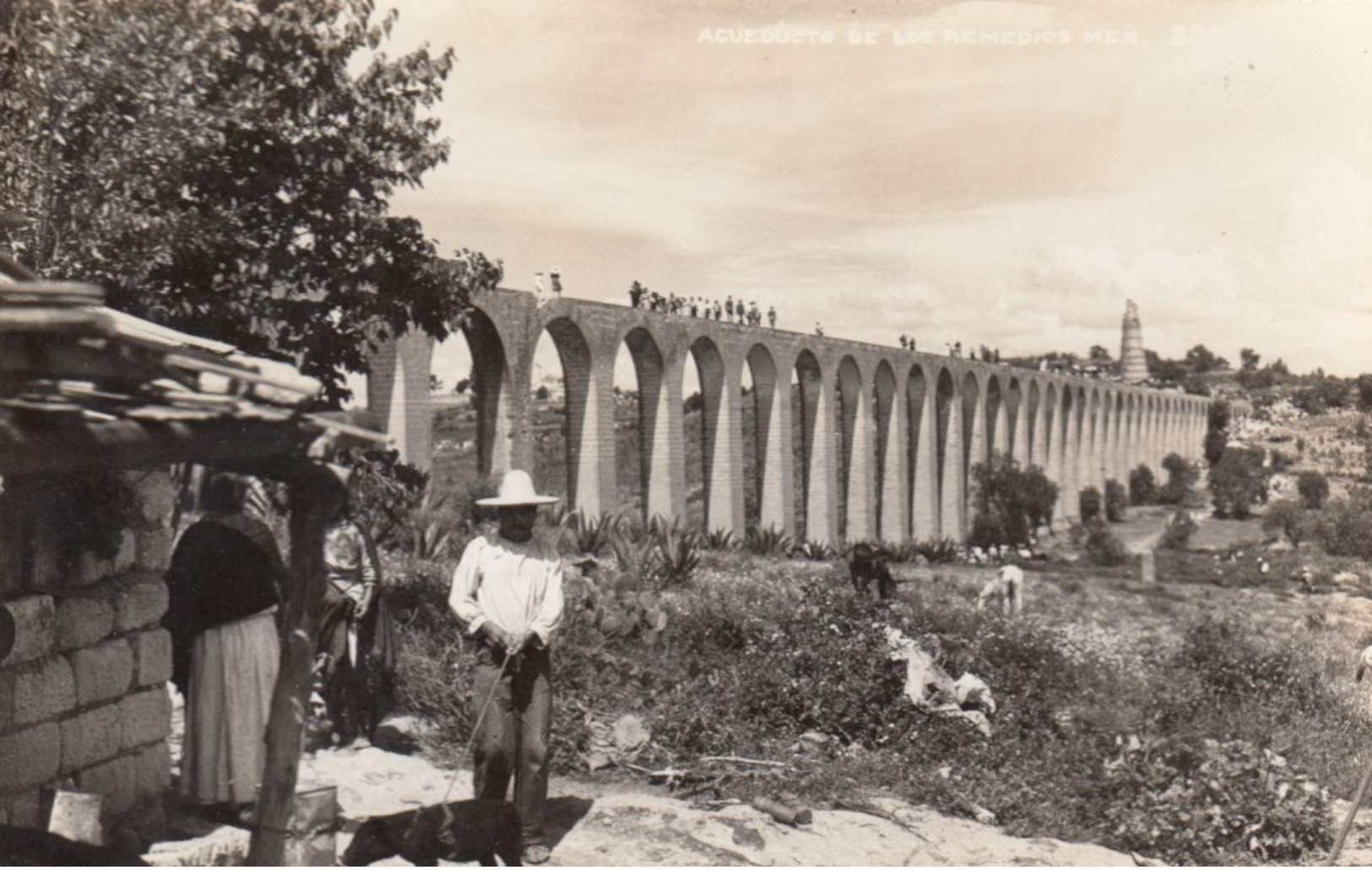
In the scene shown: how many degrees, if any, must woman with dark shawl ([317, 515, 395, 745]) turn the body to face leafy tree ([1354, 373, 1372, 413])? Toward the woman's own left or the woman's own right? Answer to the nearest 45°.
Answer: approximately 90° to the woman's own left

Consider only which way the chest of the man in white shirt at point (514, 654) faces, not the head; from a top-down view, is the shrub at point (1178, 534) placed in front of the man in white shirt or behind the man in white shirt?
behind

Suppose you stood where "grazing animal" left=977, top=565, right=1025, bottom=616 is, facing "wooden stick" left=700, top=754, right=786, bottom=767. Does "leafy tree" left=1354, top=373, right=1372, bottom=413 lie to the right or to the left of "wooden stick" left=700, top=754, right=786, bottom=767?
left

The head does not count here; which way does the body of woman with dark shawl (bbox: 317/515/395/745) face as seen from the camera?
toward the camera

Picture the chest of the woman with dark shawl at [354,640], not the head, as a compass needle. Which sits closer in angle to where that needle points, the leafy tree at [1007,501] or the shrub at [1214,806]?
the shrub

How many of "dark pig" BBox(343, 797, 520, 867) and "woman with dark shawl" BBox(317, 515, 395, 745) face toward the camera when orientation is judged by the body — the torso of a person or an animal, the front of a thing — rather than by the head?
1

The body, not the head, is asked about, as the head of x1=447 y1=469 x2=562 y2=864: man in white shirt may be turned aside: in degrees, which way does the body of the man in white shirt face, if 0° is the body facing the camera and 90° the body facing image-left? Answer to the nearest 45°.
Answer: approximately 0°

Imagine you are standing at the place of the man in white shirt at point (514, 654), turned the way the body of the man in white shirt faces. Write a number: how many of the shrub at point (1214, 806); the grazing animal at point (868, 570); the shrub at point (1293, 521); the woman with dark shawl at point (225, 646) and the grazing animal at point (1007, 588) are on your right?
1

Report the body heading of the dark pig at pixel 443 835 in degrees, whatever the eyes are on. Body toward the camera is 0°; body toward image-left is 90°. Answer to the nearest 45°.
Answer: approximately 90°

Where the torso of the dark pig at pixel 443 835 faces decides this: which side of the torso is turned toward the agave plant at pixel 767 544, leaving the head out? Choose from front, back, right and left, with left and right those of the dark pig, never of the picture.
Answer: right
